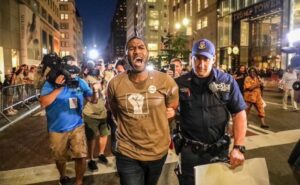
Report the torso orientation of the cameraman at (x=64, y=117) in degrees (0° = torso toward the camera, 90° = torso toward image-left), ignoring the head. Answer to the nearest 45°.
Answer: approximately 315°

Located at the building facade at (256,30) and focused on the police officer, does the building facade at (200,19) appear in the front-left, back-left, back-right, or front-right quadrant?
back-right

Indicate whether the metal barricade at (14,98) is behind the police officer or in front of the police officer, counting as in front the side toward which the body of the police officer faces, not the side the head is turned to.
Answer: behind

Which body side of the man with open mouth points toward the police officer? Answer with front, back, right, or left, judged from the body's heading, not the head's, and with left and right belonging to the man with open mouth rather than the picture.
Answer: left

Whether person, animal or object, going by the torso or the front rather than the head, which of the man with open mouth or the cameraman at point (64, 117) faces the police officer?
the cameraman

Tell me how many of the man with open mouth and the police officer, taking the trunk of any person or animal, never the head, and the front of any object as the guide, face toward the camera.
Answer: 2

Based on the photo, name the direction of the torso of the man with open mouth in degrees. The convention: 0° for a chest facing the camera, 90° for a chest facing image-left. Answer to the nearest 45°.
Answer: approximately 0°
